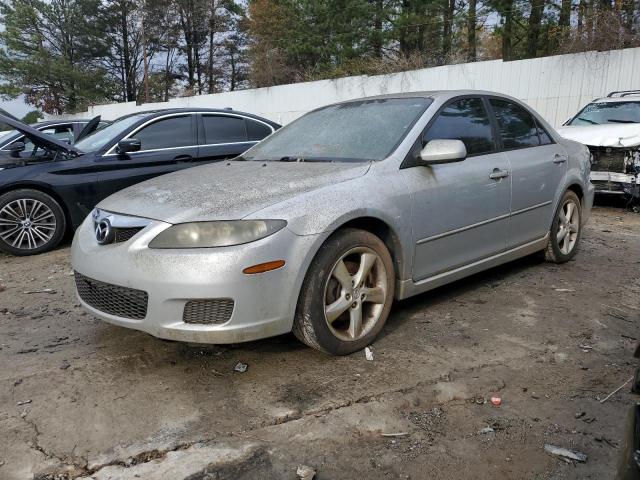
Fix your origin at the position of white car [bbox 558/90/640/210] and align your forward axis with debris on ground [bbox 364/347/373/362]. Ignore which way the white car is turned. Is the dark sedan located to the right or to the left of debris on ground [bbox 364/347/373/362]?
right

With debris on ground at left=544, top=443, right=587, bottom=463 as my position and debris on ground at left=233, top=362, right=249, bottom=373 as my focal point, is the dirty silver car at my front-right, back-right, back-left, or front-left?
front-right

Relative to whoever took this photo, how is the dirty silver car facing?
facing the viewer and to the left of the viewer

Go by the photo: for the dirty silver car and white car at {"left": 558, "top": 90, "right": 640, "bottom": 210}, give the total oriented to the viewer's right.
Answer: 0

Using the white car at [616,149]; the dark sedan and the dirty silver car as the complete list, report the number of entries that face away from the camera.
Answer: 0

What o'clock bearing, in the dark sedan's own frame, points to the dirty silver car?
The dirty silver car is roughly at 8 o'clock from the dark sedan.

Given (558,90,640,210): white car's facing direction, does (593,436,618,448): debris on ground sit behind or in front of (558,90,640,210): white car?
in front

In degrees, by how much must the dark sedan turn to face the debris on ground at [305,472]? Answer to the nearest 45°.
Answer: approximately 90° to its left

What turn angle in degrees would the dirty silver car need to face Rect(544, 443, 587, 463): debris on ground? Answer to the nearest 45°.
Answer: approximately 90° to its left

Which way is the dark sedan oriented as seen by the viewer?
to the viewer's left

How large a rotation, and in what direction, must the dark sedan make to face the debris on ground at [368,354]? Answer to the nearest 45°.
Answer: approximately 135° to its left

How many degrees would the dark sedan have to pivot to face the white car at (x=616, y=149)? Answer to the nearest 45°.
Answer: approximately 180°

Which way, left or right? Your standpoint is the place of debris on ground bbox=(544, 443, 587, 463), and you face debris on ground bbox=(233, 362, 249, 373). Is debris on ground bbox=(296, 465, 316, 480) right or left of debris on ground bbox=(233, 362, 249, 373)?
left
